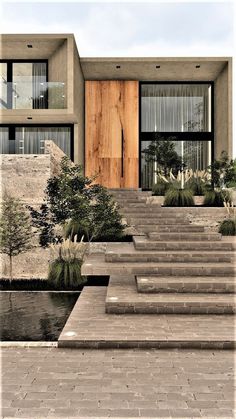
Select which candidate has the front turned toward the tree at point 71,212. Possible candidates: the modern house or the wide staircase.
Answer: the modern house

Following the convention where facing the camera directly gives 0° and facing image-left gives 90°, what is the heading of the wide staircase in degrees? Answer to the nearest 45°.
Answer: approximately 0°

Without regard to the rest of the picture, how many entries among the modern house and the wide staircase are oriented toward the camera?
2

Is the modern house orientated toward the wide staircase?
yes

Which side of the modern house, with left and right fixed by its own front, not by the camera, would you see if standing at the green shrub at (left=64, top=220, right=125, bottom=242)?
front

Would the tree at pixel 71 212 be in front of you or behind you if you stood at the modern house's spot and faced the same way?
in front
